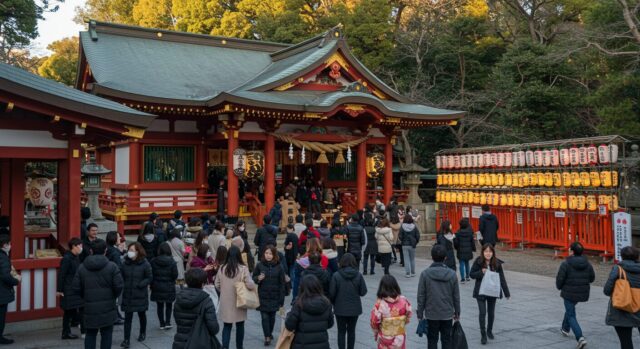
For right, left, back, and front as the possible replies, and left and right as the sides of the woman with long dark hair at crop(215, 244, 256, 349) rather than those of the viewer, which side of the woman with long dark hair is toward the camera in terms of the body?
back

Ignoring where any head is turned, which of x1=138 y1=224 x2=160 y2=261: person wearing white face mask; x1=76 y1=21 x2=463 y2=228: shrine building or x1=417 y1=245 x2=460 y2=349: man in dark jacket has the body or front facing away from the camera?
the man in dark jacket

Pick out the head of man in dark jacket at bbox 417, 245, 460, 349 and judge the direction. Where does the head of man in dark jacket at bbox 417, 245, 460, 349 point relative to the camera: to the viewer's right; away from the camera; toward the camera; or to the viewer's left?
away from the camera

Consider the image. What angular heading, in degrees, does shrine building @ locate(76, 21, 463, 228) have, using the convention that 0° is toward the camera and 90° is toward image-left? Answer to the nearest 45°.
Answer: approximately 315°

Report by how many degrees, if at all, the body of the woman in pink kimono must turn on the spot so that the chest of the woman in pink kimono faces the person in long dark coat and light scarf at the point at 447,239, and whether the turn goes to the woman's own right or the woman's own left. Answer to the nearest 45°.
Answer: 0° — they already face them

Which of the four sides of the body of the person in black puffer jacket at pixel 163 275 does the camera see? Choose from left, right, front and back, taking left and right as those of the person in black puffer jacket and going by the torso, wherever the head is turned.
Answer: back

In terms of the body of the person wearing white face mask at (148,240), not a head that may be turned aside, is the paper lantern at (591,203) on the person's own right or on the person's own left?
on the person's own left

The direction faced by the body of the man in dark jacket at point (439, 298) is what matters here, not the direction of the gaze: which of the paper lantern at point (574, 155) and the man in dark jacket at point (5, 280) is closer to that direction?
the paper lantern

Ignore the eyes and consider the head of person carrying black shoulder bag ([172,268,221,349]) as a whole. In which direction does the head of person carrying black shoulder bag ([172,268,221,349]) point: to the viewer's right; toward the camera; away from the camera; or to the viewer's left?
away from the camera
